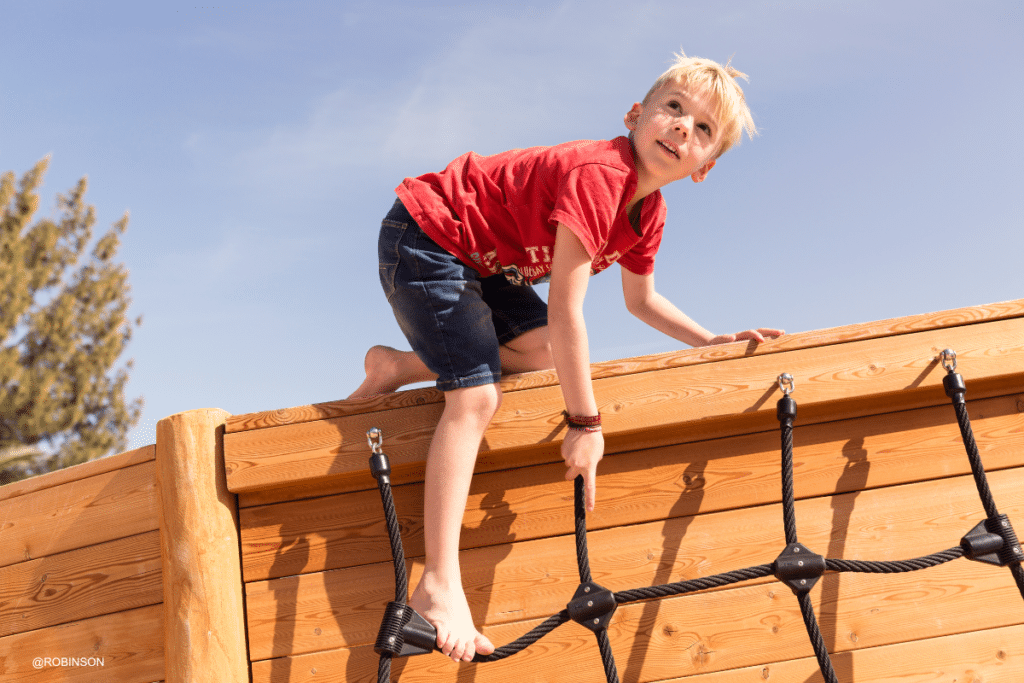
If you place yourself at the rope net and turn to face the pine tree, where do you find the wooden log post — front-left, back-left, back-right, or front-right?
front-left

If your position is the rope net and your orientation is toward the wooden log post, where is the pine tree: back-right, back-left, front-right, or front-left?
front-right

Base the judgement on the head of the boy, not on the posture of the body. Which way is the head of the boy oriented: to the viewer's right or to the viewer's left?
to the viewer's right

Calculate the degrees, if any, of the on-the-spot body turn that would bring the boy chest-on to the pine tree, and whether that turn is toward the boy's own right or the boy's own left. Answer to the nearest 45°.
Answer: approximately 180°

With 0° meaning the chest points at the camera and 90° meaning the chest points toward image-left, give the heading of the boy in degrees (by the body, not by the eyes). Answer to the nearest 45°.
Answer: approximately 315°
